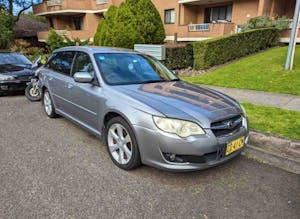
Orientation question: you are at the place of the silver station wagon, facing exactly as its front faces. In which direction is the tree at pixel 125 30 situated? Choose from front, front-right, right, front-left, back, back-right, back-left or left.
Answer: back-left

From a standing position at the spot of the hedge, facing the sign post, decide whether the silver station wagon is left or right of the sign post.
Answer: right

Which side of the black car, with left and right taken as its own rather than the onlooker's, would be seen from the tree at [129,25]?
left

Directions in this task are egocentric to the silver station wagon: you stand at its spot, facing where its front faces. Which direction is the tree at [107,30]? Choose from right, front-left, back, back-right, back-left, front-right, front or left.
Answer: back-left

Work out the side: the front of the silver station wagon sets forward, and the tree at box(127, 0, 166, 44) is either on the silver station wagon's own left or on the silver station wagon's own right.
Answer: on the silver station wagon's own left

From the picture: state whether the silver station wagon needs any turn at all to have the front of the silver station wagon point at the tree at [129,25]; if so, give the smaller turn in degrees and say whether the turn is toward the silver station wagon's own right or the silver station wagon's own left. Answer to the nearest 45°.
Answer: approximately 135° to the silver station wagon's own left

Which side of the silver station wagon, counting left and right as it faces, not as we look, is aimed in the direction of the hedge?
left

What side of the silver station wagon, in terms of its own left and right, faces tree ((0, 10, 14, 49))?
back

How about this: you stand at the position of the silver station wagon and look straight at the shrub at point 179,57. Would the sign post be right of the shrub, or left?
right

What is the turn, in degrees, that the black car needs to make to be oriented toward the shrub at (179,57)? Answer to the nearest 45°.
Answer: approximately 45° to its left
